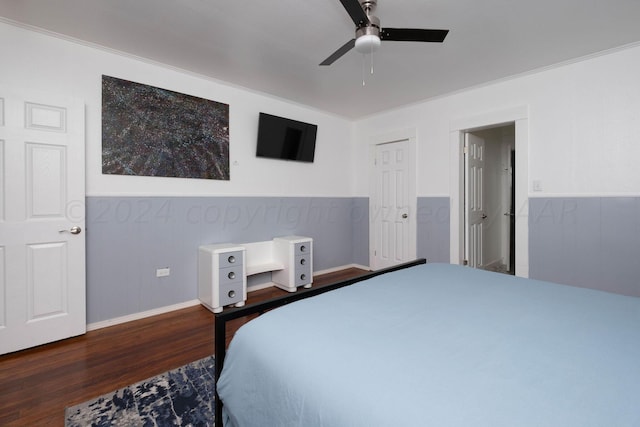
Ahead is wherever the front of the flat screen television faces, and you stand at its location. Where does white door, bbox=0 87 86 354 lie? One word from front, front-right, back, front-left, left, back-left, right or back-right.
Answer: right

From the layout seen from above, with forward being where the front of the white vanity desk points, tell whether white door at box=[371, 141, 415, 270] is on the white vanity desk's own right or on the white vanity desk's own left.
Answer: on the white vanity desk's own left

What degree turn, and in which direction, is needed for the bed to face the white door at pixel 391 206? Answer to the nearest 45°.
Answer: approximately 45° to its right

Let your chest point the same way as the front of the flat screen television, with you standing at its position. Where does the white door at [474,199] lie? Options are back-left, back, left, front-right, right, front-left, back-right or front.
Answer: front-left

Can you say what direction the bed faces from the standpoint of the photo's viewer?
facing away from the viewer and to the left of the viewer

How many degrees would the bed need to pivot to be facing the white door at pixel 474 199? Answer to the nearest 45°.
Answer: approximately 45° to its right

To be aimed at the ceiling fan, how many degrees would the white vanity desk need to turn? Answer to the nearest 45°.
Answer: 0° — it already faces it

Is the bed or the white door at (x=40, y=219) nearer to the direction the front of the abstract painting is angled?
the bed

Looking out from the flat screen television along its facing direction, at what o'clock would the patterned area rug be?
The patterned area rug is roughly at 2 o'clock from the flat screen television.
